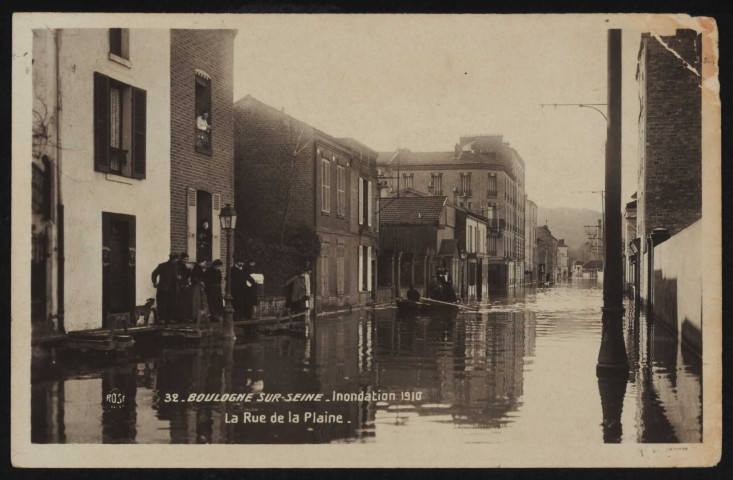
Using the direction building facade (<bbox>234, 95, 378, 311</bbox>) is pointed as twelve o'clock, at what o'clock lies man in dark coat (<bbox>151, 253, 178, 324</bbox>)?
The man in dark coat is roughly at 2 o'clock from the building facade.

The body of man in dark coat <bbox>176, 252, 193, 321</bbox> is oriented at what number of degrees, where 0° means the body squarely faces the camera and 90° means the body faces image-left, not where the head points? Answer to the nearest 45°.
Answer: approximately 315°

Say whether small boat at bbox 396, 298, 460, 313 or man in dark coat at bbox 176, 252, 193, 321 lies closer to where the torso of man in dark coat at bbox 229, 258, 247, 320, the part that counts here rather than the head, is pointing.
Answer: the man in dark coat

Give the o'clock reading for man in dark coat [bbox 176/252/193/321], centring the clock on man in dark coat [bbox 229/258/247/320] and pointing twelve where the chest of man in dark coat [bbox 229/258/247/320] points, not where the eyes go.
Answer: man in dark coat [bbox 176/252/193/321] is roughly at 2 o'clock from man in dark coat [bbox 229/258/247/320].

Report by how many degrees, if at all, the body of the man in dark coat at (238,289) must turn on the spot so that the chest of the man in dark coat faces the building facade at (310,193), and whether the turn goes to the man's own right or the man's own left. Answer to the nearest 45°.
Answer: approximately 135° to the man's own left

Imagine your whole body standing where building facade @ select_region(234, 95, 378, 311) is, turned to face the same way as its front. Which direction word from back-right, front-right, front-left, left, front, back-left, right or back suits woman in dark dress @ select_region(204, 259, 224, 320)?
front-right

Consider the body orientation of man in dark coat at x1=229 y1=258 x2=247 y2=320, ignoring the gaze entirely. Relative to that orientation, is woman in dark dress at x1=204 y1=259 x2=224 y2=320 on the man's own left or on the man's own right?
on the man's own right
